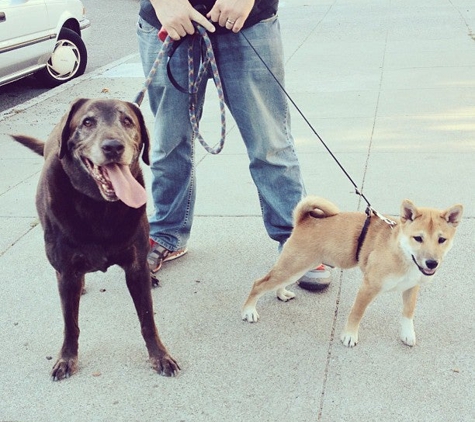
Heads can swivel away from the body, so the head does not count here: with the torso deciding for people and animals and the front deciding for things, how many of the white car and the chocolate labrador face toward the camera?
1

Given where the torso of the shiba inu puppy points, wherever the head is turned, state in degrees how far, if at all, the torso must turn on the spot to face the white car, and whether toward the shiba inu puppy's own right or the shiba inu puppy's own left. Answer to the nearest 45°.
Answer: approximately 180°

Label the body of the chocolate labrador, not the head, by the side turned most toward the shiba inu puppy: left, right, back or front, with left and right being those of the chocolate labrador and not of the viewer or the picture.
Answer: left

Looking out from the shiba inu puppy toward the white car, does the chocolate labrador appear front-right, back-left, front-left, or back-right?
front-left

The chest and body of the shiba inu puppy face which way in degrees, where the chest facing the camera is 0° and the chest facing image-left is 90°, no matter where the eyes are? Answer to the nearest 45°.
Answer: approximately 315°

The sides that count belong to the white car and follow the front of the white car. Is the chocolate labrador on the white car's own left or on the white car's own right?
on the white car's own right

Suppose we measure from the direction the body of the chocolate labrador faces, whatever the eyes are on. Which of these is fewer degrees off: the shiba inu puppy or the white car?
the shiba inu puppy

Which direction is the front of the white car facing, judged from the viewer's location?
facing away from the viewer and to the right of the viewer

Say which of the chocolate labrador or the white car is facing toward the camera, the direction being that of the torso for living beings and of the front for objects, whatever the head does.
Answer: the chocolate labrador

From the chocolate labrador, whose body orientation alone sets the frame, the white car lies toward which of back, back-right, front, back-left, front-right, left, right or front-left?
back

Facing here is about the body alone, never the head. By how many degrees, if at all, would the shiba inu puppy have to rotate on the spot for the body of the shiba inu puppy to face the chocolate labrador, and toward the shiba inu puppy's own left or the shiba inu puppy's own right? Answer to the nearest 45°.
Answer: approximately 135° to the shiba inu puppy's own right

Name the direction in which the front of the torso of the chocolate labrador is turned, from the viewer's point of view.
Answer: toward the camera
